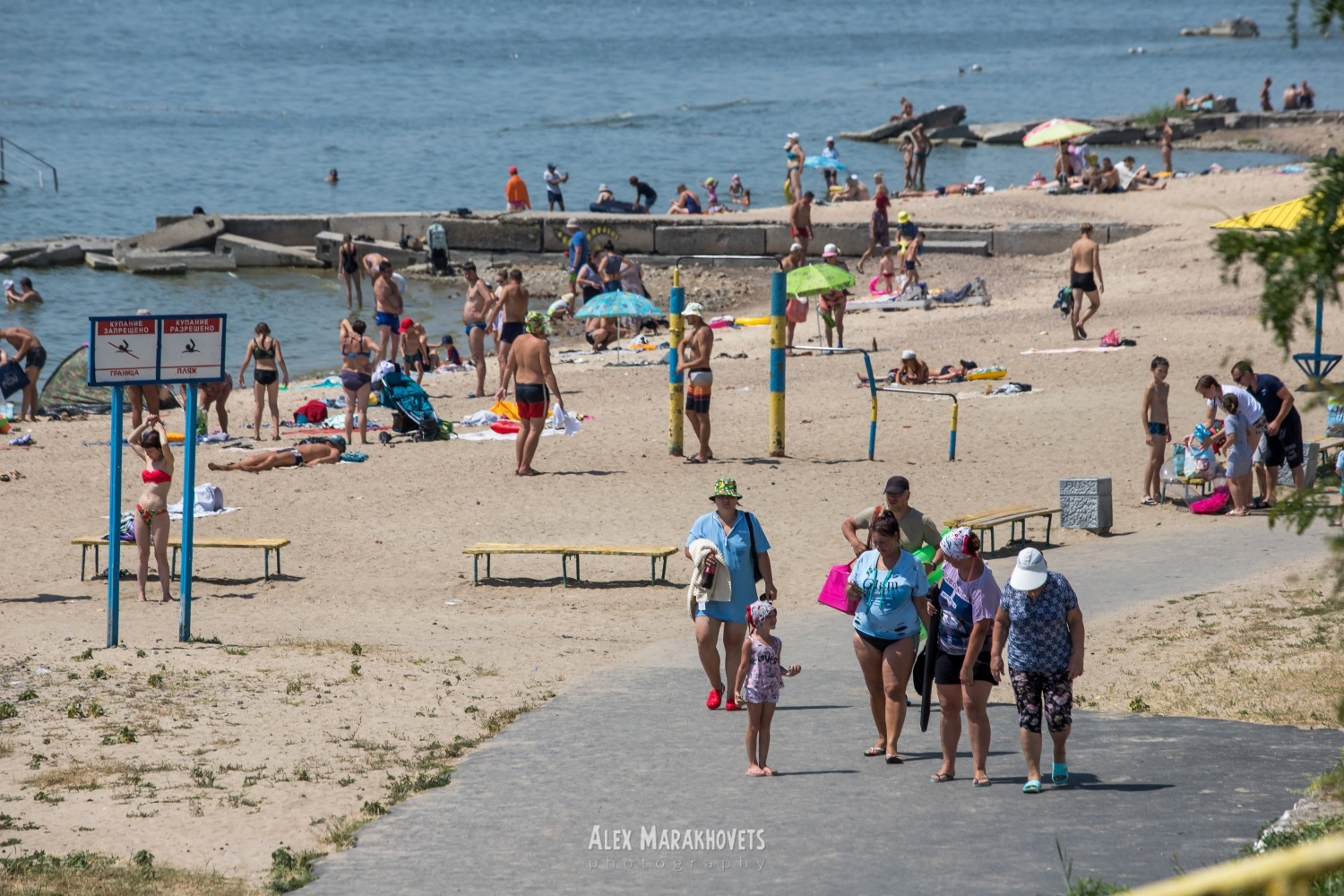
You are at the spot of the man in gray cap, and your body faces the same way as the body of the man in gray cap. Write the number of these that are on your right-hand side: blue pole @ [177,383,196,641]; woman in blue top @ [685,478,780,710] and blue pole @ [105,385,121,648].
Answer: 3

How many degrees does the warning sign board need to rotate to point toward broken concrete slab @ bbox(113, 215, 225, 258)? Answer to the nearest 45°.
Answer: approximately 180°

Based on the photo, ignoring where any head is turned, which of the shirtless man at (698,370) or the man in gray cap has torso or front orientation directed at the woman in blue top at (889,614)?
the man in gray cap
